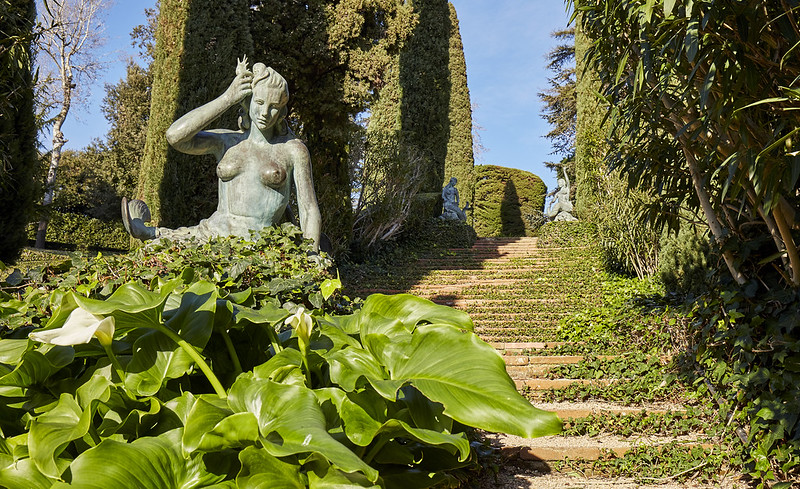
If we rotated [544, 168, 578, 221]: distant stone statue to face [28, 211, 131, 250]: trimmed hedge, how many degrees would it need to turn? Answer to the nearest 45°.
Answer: approximately 45° to its right

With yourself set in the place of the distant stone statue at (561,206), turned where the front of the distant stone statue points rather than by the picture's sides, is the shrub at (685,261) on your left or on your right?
on your left

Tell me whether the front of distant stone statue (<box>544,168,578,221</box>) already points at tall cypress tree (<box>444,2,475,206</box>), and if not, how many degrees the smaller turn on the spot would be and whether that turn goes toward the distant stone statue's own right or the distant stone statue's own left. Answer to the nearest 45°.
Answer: approximately 90° to the distant stone statue's own right

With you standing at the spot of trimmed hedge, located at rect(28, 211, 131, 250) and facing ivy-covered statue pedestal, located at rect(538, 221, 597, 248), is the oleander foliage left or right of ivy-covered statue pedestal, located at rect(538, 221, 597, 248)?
right

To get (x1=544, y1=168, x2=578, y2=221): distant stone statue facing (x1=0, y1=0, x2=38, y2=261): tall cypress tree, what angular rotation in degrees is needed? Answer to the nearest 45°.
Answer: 0° — it already faces it

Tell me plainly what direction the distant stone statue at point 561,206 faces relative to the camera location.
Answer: facing the viewer and to the left of the viewer

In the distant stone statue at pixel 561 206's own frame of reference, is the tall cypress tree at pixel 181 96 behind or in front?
in front

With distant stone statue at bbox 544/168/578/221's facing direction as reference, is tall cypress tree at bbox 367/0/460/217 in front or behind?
in front
